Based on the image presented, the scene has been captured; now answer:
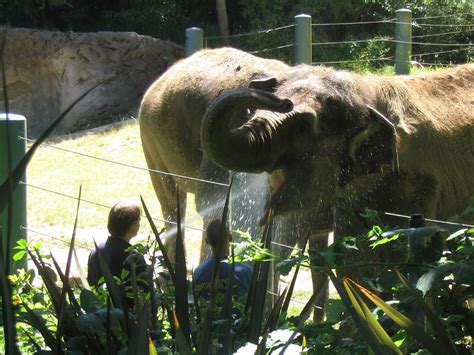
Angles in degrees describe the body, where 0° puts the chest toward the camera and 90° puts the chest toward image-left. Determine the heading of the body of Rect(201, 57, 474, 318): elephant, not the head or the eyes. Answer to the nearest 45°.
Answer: approximately 90°

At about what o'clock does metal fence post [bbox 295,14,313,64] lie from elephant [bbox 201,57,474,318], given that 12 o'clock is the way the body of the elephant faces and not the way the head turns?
The metal fence post is roughly at 3 o'clock from the elephant.

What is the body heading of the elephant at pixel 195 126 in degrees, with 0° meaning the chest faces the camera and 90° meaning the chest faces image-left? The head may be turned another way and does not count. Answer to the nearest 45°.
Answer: approximately 225°

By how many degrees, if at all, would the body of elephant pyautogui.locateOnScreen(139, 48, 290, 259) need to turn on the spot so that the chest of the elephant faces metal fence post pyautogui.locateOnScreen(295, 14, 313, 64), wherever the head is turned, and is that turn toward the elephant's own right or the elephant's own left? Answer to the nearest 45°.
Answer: approximately 45° to the elephant's own left

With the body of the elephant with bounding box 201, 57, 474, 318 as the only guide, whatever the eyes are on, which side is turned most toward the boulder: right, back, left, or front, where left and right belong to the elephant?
right

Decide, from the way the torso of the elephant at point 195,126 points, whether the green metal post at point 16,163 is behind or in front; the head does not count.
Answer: behind

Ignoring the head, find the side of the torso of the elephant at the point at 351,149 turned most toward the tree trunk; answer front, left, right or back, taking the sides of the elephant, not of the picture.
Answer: right

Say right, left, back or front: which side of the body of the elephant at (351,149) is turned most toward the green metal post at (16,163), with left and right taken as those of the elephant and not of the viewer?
front

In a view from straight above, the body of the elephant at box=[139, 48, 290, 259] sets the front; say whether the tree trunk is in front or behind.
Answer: in front

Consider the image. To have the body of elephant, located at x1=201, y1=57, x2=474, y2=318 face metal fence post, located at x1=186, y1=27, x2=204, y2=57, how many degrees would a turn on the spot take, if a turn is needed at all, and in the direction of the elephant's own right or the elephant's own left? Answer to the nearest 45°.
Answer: approximately 90° to the elephant's own right

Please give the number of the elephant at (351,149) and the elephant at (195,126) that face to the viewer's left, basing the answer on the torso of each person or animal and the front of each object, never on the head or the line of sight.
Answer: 1

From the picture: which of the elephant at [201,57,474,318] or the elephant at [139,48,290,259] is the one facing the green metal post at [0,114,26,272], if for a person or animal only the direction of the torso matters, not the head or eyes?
the elephant at [201,57,474,318]
